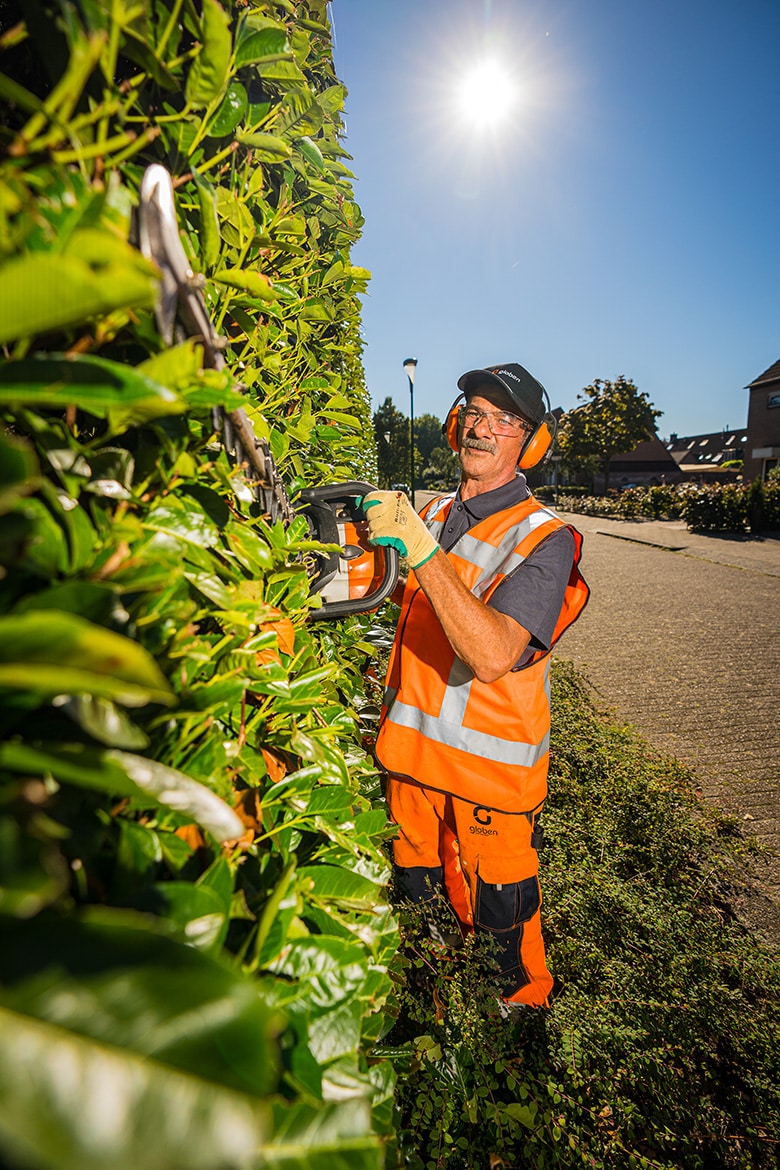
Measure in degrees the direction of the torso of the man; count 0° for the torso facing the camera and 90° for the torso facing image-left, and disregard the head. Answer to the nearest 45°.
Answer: approximately 45°

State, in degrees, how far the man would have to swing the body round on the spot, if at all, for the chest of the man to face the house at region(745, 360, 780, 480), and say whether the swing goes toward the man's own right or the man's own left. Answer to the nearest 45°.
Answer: approximately 180°

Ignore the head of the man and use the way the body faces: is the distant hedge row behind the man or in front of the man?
behind

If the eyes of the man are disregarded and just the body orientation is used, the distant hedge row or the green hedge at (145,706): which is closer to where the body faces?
the green hedge

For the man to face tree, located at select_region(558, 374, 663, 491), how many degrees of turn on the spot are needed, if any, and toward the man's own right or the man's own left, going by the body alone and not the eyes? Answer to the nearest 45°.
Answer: approximately 135° to the man's own right
